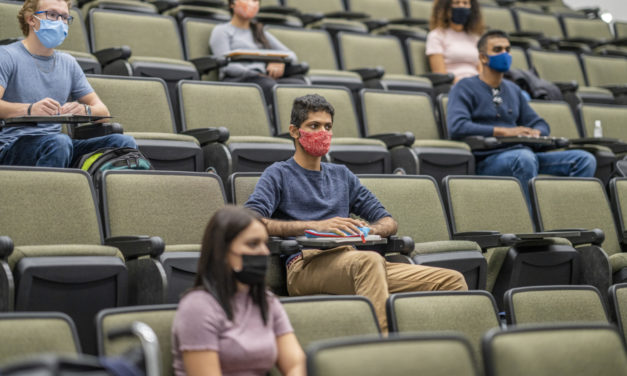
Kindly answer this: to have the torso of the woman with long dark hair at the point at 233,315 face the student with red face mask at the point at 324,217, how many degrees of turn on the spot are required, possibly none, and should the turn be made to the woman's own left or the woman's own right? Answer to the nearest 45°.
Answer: approximately 135° to the woman's own left

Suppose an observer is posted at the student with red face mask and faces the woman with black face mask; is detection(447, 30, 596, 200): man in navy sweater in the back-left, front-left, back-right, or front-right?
back-left

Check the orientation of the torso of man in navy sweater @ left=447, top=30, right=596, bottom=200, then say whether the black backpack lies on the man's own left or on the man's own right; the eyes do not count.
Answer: on the man's own right

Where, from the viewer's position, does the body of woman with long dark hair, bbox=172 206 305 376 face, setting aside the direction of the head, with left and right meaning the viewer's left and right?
facing the viewer and to the right of the viewer

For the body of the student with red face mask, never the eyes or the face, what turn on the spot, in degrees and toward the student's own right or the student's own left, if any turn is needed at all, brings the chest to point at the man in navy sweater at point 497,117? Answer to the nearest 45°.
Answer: approximately 90° to the student's own left

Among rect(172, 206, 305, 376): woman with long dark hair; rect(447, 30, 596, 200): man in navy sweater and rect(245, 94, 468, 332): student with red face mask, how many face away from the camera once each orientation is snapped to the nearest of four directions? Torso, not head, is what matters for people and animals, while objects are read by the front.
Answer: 0

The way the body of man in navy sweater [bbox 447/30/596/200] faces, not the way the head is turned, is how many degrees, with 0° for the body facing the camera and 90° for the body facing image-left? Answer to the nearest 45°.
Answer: approximately 315°

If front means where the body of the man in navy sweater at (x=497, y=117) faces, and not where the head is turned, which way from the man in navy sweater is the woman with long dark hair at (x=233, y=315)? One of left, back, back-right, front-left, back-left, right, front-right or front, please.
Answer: front-right

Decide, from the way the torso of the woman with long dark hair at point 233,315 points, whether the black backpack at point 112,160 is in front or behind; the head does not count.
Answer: behind

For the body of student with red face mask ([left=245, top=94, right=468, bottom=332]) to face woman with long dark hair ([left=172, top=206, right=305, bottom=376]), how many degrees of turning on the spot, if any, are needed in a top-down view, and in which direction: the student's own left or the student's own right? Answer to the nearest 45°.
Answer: approximately 45° to the student's own right
